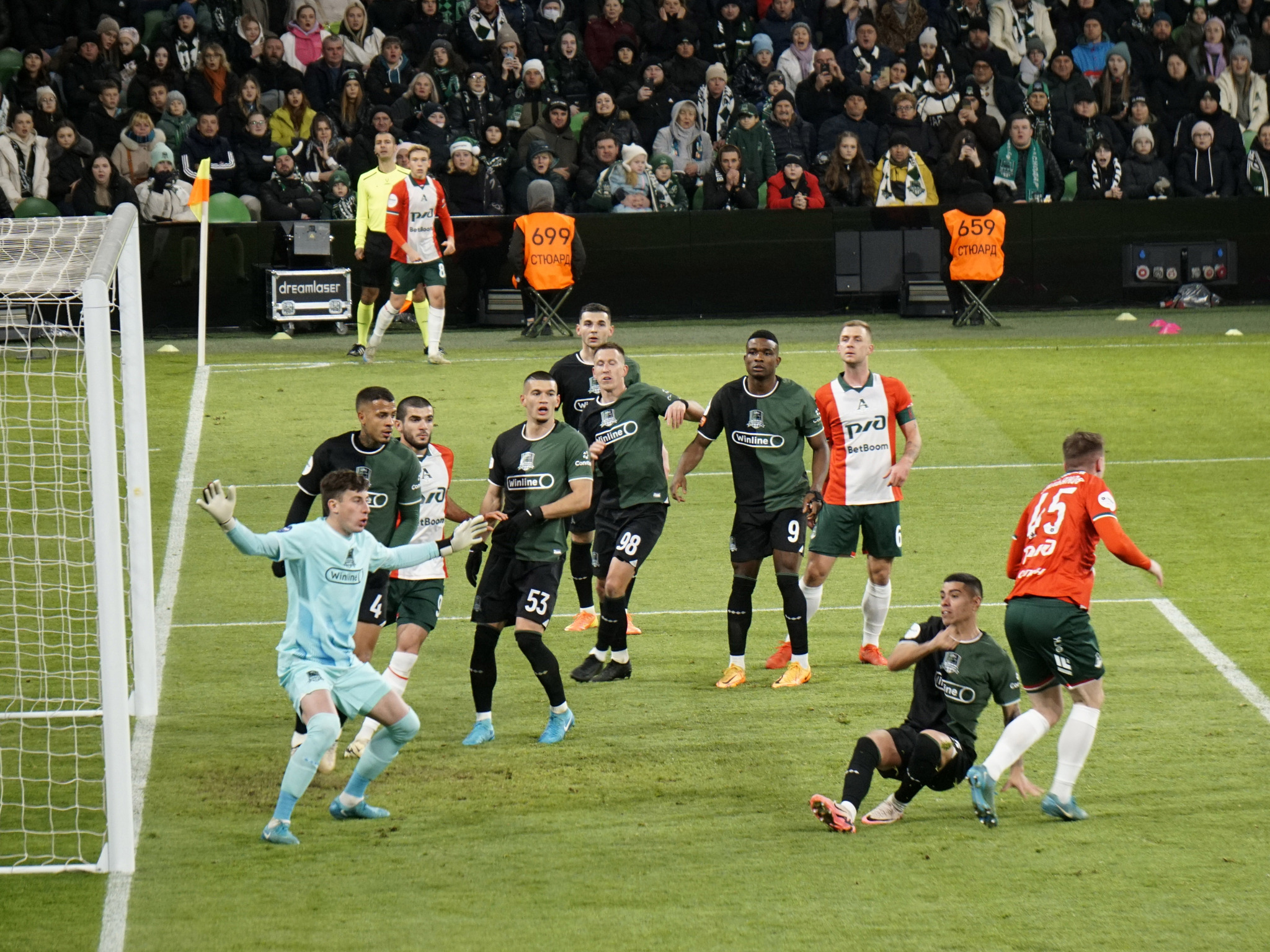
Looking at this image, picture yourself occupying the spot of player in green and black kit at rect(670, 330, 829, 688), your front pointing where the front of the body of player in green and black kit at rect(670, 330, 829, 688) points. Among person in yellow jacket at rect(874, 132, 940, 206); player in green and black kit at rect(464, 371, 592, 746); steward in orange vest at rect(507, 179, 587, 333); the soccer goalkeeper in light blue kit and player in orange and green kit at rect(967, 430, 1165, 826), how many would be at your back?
2

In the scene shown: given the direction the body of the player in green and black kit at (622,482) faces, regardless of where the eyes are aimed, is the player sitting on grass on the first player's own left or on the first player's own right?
on the first player's own left

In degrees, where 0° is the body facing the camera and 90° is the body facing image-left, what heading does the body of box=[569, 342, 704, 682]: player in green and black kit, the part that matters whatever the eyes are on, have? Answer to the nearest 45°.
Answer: approximately 45°

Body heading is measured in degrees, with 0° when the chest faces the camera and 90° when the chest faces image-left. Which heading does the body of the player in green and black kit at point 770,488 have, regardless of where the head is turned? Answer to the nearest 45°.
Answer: approximately 0°

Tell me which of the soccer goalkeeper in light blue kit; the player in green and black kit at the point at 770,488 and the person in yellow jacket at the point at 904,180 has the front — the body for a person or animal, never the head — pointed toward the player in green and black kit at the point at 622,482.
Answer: the person in yellow jacket

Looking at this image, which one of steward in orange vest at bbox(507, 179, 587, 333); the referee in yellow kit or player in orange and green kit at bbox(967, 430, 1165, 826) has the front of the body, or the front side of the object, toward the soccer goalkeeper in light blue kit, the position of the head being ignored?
the referee in yellow kit

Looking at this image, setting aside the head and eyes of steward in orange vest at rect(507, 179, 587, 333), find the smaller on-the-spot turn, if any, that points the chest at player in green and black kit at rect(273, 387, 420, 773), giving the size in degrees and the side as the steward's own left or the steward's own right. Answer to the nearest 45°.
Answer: approximately 180°

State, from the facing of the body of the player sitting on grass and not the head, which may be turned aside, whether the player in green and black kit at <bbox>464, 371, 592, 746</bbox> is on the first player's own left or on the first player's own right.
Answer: on the first player's own right

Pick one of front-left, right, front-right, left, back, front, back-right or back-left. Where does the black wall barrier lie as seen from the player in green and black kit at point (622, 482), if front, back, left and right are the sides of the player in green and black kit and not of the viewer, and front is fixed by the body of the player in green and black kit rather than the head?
back-right

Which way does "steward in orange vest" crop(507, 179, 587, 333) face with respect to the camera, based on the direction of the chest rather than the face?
away from the camera
